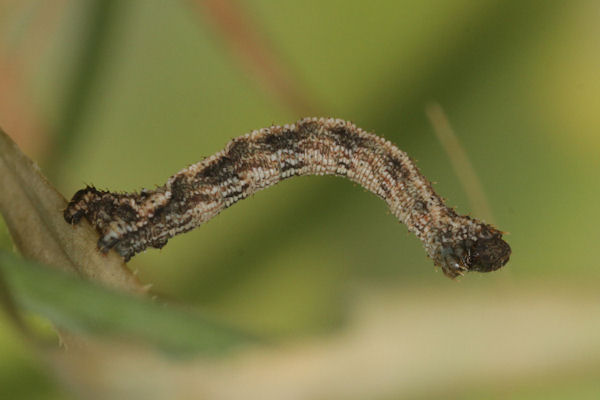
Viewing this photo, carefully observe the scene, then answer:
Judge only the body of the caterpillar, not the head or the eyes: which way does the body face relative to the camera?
to the viewer's right
